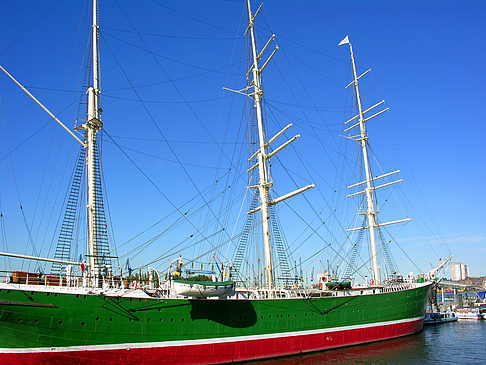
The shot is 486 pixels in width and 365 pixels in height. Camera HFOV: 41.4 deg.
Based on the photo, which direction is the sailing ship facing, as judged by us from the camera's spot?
facing away from the viewer and to the right of the viewer
